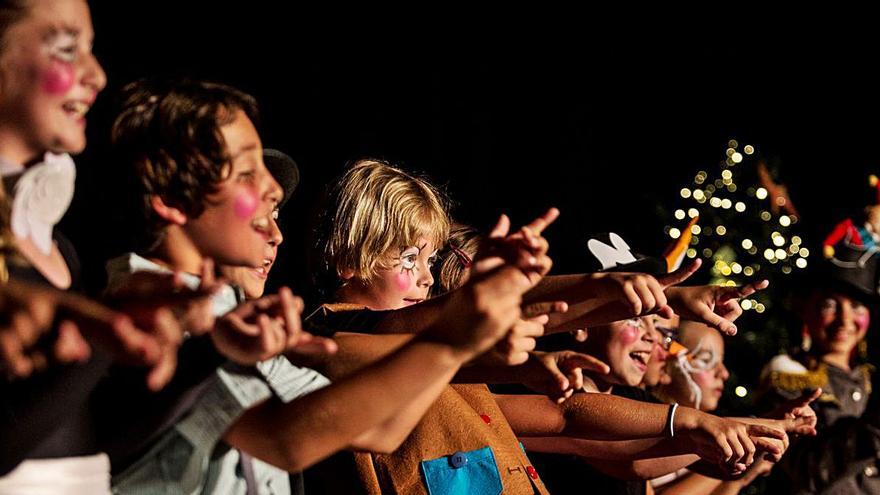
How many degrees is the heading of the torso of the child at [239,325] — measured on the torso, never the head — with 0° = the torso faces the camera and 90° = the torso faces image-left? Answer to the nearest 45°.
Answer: approximately 270°

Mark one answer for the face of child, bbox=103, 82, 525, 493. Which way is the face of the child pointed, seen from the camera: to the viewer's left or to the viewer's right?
to the viewer's right
